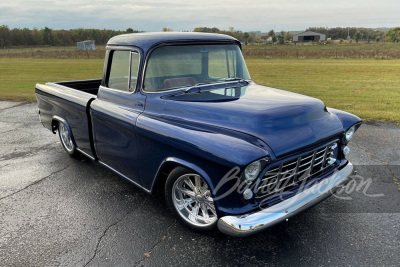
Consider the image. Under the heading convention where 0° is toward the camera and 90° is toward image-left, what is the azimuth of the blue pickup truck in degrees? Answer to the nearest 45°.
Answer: approximately 315°
